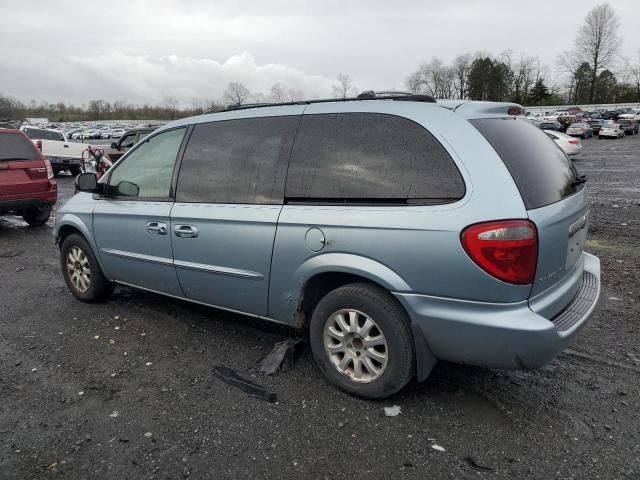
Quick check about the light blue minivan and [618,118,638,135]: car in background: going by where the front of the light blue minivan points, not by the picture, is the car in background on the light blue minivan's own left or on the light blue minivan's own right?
on the light blue minivan's own right

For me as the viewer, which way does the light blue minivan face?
facing away from the viewer and to the left of the viewer

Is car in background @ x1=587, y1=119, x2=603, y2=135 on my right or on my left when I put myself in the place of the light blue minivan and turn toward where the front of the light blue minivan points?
on my right
